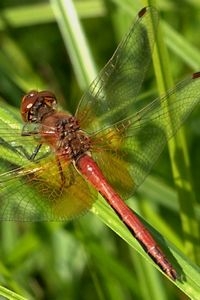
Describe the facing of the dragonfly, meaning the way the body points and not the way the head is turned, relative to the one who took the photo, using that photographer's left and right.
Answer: facing away from the viewer and to the left of the viewer
